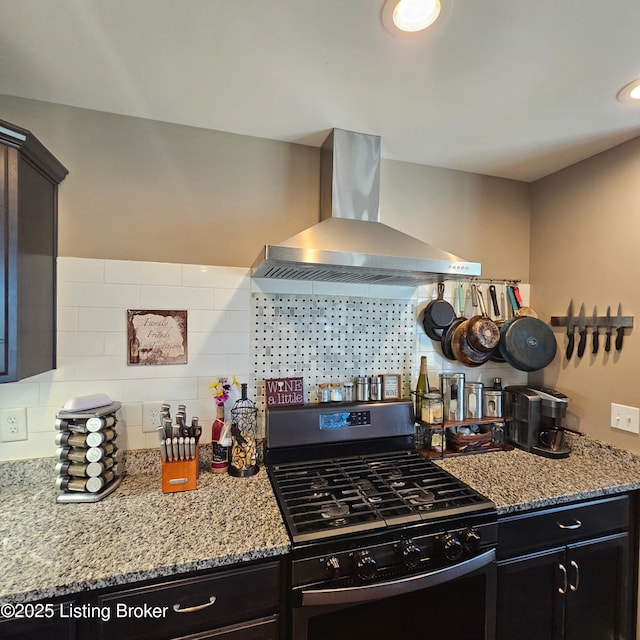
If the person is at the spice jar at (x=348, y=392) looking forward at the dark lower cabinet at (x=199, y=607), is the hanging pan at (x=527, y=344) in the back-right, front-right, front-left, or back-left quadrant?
back-left

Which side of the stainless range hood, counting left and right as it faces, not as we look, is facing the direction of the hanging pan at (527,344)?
left

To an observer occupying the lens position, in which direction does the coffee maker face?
facing the viewer and to the right of the viewer

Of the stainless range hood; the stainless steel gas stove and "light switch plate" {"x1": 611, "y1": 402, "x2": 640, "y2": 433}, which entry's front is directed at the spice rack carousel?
the light switch plate

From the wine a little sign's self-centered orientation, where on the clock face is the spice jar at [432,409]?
The spice jar is roughly at 9 o'clock from the wine a little sign.

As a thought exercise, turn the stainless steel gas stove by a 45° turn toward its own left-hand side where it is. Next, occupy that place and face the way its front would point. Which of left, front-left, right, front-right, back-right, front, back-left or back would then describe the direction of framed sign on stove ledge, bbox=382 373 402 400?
left

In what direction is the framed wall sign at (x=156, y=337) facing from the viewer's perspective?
toward the camera

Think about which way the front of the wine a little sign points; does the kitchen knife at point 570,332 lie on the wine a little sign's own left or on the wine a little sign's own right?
on the wine a little sign's own left

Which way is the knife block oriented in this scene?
toward the camera

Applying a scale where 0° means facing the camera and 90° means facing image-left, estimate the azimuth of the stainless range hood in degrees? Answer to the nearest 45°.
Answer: approximately 315°

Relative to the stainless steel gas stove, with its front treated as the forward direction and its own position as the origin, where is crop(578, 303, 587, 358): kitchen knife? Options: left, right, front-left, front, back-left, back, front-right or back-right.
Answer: left

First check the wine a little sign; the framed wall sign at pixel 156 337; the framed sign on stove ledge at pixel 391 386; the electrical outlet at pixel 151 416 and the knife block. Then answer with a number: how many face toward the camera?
5

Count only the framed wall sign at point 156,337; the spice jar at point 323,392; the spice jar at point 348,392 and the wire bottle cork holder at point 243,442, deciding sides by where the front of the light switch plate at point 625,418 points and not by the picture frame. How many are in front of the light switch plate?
4

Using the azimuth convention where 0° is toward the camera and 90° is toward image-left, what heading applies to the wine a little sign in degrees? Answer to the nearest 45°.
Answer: approximately 0°
